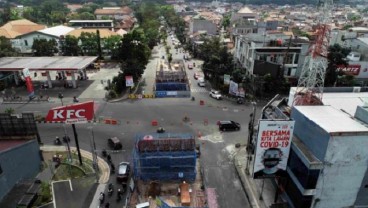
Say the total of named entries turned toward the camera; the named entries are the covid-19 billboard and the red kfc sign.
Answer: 2

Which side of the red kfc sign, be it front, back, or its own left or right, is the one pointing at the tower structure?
left

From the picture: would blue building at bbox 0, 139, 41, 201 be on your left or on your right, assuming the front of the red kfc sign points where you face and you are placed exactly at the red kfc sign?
on your right

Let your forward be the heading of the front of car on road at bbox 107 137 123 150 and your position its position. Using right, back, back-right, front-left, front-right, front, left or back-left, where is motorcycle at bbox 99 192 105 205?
back-left

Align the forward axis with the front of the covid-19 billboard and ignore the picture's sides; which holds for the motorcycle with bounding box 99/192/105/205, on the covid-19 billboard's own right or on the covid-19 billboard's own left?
on the covid-19 billboard's own right

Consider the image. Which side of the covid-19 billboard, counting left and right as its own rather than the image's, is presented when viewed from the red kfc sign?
right

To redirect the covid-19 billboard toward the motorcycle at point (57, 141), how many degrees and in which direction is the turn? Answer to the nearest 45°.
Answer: approximately 90° to its right

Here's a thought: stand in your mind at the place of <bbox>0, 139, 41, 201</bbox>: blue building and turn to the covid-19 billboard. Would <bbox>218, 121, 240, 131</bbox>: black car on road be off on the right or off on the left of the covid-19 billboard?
left

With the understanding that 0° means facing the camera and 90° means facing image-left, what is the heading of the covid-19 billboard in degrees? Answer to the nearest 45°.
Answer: approximately 0°
